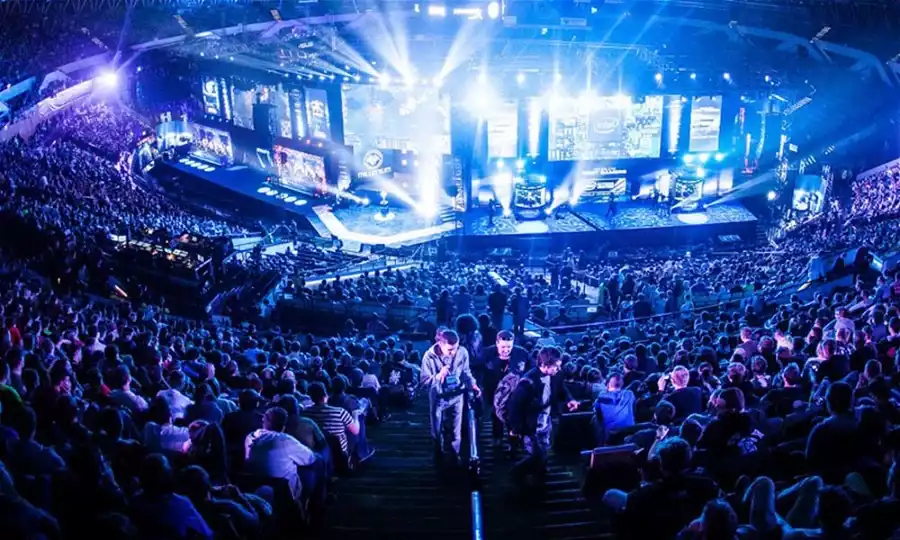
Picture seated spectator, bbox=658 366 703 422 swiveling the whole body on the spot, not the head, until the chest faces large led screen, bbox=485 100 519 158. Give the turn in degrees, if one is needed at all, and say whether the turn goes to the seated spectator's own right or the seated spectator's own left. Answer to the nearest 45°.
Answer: approximately 45° to the seated spectator's own right

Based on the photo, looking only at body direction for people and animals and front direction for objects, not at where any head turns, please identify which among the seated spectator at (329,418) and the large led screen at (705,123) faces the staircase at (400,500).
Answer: the large led screen

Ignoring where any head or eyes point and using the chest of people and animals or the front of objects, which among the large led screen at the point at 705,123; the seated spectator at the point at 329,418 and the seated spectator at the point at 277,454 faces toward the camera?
the large led screen

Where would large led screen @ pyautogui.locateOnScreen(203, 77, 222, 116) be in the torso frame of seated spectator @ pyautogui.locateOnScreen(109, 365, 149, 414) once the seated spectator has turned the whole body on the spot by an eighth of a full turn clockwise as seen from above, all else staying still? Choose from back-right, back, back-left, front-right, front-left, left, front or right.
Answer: left

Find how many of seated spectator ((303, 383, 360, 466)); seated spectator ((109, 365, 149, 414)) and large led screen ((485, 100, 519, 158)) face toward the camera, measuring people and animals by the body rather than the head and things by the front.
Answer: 1

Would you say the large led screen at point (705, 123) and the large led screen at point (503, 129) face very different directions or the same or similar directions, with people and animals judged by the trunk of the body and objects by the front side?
same or similar directions

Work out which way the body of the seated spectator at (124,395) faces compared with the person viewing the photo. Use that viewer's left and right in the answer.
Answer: facing away from the viewer and to the right of the viewer

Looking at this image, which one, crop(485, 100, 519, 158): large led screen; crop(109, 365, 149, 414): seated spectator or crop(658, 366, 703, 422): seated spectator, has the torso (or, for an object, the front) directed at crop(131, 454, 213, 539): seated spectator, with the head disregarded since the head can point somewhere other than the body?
the large led screen

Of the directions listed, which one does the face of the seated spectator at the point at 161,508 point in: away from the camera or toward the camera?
away from the camera

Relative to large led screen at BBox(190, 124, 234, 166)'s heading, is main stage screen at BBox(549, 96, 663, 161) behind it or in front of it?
in front

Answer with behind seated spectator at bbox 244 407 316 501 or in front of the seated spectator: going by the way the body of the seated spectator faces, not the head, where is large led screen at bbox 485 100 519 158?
in front

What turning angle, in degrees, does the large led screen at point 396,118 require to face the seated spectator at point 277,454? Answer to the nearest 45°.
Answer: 0° — it already faces them

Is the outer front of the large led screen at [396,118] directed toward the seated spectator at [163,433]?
yes

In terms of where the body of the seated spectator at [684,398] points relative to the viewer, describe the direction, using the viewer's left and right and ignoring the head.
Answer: facing away from the viewer and to the left of the viewer

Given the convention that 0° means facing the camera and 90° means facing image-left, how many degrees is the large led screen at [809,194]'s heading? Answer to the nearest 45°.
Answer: approximately 45°

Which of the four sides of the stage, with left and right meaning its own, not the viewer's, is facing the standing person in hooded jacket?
front

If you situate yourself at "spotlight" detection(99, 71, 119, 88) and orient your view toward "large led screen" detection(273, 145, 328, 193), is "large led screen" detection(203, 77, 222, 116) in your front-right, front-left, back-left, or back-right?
front-left

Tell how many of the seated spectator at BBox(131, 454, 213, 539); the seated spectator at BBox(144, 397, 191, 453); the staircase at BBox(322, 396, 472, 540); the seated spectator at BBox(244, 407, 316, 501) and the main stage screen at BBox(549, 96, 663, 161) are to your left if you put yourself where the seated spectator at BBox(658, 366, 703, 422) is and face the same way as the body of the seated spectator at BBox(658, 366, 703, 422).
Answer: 4

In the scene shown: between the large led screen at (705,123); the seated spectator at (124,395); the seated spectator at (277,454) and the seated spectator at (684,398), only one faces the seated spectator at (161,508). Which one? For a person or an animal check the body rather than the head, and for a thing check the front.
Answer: the large led screen

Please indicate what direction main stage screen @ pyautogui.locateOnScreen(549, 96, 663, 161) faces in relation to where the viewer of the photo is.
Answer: facing the viewer

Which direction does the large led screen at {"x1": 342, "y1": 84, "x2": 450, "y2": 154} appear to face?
toward the camera

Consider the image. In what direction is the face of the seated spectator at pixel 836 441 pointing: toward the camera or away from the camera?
away from the camera
